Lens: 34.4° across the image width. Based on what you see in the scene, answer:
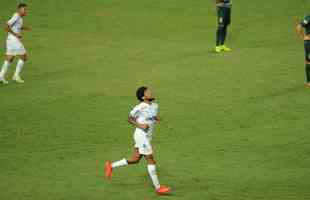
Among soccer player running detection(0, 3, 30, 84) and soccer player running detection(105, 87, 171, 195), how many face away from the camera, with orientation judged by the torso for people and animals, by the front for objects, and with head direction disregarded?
0

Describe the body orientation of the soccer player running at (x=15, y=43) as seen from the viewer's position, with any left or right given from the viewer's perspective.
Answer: facing to the right of the viewer

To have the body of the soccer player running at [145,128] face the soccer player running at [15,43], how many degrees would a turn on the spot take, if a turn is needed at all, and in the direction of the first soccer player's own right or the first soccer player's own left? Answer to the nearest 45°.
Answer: approximately 180°

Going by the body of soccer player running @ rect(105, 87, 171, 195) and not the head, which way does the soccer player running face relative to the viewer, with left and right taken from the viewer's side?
facing the viewer and to the right of the viewer
